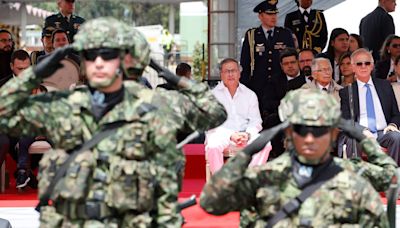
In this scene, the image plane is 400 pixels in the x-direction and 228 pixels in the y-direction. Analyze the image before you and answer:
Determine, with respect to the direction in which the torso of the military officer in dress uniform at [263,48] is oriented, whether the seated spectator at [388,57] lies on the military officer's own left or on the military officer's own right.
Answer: on the military officer's own left

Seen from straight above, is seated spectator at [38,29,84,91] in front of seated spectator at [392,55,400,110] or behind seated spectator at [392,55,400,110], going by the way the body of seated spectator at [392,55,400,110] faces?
in front

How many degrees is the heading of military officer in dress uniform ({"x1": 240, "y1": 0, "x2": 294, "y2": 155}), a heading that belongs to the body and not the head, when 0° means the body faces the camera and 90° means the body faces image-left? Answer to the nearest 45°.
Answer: approximately 0°

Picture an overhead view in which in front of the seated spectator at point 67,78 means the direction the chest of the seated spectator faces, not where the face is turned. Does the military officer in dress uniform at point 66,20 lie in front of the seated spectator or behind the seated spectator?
behind

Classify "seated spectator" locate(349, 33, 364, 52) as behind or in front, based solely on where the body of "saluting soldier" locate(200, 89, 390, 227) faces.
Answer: behind

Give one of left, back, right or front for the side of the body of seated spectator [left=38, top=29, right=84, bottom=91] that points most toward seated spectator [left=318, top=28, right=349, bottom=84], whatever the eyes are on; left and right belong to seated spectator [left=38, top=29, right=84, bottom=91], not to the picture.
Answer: left
